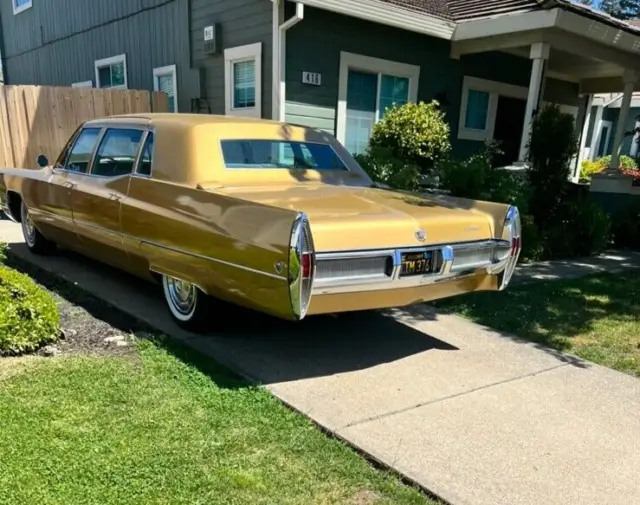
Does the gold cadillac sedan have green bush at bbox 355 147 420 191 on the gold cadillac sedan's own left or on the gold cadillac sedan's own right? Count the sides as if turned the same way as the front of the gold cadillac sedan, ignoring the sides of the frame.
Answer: on the gold cadillac sedan's own right

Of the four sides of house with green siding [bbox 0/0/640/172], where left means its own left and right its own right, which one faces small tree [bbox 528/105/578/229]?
front

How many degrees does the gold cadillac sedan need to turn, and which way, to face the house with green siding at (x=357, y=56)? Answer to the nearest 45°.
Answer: approximately 45° to its right

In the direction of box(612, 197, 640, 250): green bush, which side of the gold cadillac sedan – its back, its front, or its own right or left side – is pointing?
right

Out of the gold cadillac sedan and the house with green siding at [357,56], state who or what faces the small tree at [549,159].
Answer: the house with green siding

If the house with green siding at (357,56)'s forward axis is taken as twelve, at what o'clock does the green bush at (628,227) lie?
The green bush is roughly at 11 o'clock from the house with green siding.

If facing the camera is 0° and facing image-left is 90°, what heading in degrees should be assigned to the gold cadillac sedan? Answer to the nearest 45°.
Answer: approximately 135°

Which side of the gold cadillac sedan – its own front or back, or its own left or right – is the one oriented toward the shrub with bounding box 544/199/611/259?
right

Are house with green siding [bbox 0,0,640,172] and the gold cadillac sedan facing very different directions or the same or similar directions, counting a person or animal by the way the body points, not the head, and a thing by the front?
very different directions

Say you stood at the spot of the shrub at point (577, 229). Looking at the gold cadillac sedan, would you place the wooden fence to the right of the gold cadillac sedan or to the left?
right

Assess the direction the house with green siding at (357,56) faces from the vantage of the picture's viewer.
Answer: facing the viewer and to the right of the viewer

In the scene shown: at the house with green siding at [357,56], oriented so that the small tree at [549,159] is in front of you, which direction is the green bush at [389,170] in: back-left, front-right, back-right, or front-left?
front-right

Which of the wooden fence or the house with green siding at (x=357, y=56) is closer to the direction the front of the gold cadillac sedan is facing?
the wooden fence
